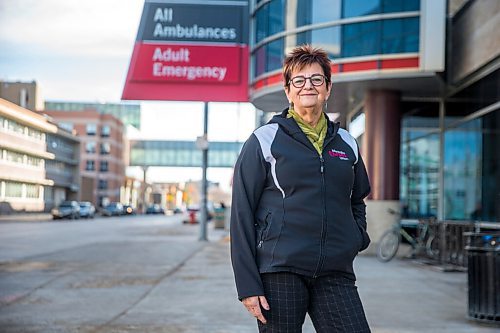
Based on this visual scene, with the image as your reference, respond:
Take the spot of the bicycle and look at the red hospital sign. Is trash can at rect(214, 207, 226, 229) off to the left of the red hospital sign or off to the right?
right

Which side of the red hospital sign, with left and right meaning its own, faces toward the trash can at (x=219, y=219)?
back

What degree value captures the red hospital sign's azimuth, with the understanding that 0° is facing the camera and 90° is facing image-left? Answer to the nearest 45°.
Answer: approximately 0°

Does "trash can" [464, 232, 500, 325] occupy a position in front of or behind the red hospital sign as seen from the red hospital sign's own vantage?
in front

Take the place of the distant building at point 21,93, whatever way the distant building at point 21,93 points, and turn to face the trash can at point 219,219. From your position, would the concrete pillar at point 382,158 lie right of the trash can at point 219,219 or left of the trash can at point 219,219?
right

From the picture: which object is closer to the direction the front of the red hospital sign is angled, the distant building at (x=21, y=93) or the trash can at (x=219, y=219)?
the distant building

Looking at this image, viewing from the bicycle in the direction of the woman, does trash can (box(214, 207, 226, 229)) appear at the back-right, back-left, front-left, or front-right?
back-right

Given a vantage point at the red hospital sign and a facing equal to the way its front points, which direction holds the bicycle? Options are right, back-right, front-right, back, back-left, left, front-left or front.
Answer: front-left

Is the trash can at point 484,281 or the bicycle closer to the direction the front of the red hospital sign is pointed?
the trash can

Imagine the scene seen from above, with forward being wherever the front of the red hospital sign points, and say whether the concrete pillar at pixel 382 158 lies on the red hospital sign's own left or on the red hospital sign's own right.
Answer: on the red hospital sign's own left
